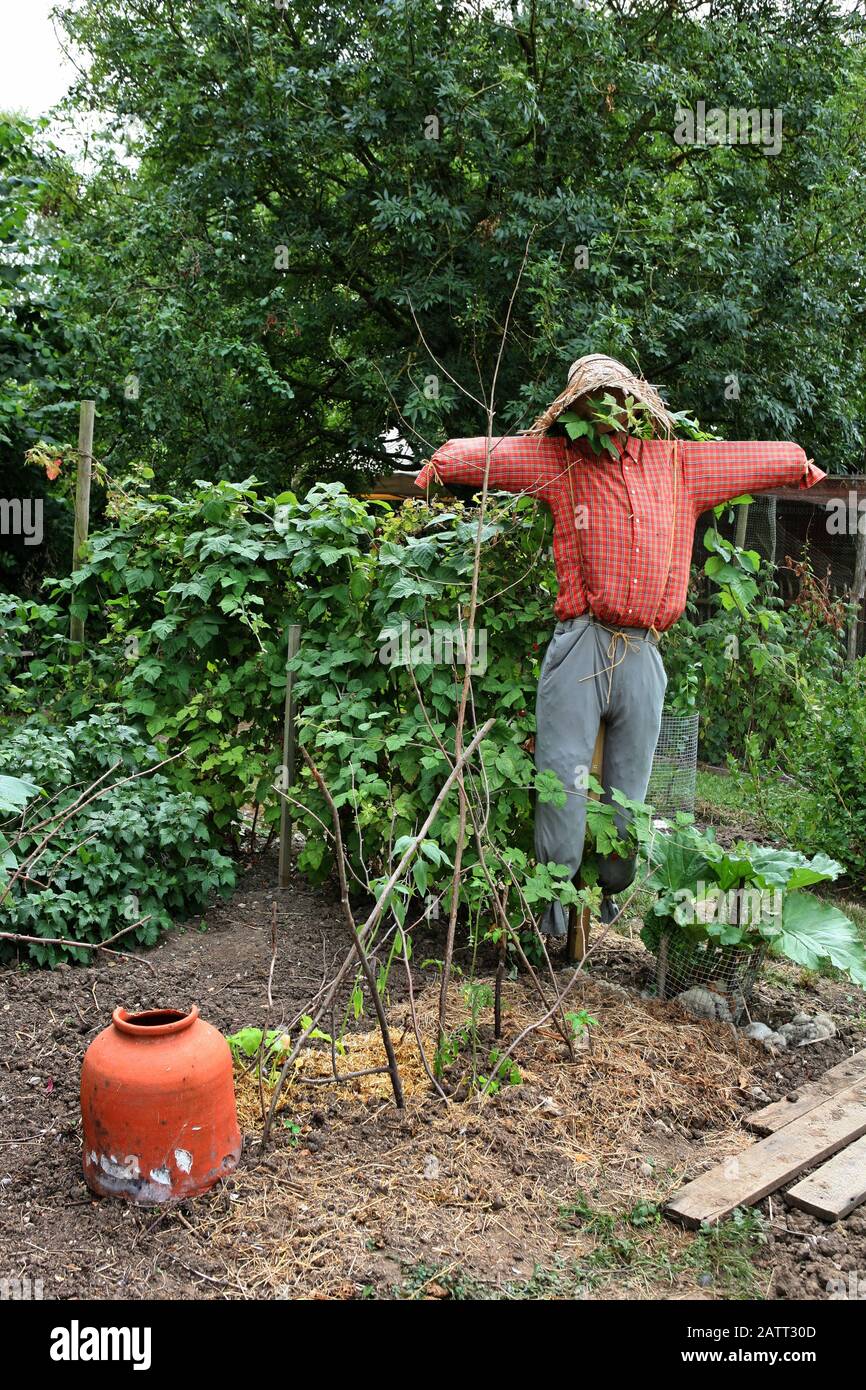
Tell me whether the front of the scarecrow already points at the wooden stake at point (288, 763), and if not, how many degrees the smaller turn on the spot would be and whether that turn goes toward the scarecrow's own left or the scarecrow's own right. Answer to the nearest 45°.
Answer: approximately 135° to the scarecrow's own right

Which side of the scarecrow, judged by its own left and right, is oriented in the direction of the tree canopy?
back

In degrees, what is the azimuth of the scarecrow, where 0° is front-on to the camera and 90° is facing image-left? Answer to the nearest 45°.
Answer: approximately 0°
